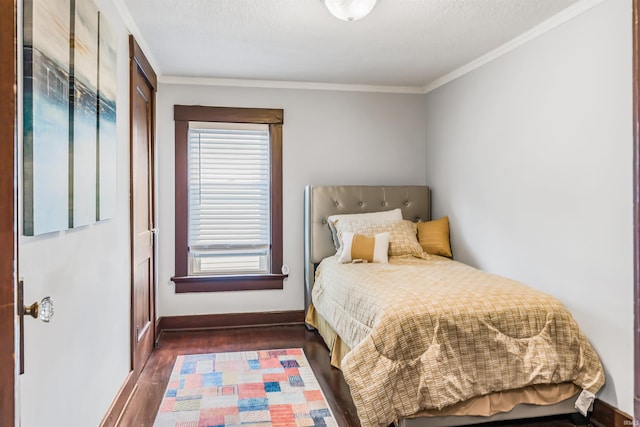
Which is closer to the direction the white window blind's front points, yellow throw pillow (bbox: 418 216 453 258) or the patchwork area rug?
the patchwork area rug

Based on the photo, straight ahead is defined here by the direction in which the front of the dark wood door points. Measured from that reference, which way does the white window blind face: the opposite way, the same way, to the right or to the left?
to the right

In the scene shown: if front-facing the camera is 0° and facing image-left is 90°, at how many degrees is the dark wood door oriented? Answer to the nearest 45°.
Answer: approximately 270°

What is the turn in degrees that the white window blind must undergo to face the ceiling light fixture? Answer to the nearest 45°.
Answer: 0° — it already faces it

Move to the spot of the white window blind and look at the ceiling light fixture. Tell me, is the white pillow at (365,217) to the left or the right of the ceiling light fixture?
left

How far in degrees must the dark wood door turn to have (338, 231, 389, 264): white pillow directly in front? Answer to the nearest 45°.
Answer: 0° — it already faces it

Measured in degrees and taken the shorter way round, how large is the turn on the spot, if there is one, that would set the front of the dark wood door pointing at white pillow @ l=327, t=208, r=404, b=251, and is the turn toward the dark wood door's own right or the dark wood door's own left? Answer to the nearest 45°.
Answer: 0° — it already faces it

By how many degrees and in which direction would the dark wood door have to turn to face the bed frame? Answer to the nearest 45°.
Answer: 0° — it already faces it

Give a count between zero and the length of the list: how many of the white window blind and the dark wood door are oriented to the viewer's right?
1

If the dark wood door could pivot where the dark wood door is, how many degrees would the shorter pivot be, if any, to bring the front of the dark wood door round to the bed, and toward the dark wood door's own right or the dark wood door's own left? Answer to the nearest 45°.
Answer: approximately 45° to the dark wood door's own right
